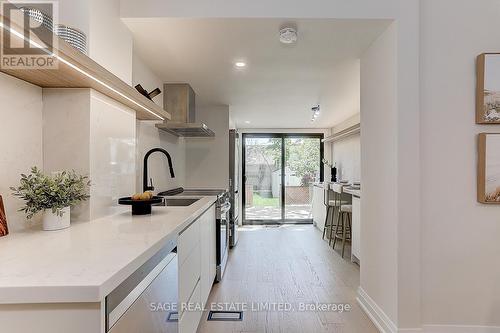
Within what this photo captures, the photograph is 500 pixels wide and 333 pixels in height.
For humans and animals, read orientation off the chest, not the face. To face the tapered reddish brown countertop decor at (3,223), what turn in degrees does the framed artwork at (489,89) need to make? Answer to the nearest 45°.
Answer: approximately 45° to its right

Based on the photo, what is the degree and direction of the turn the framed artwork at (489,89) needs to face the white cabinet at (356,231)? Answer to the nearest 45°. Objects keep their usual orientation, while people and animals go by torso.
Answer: approximately 135° to its right
